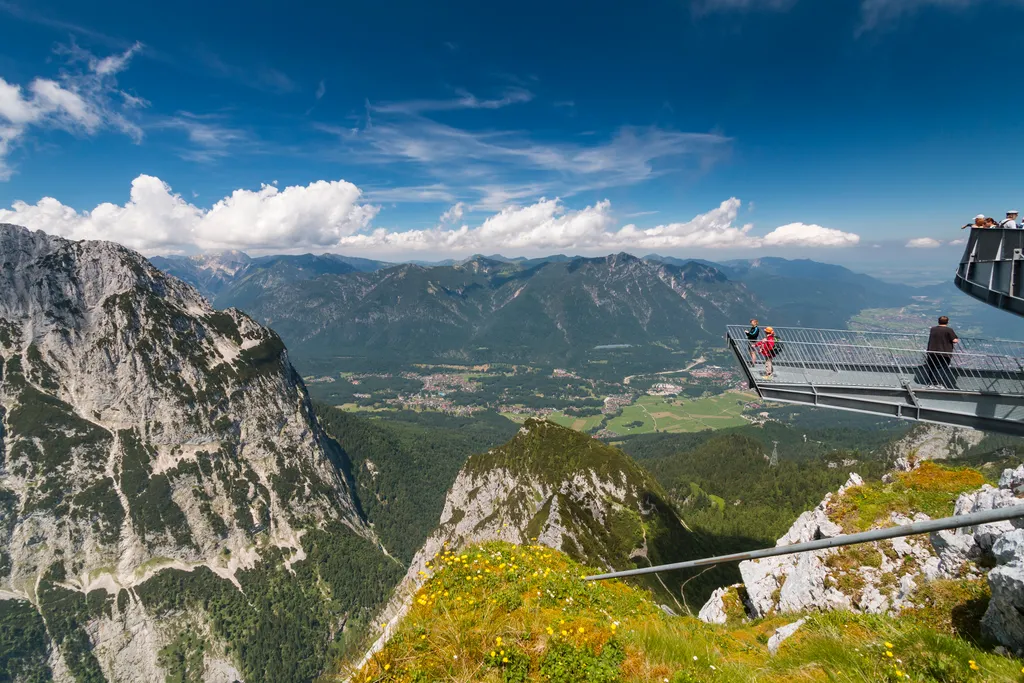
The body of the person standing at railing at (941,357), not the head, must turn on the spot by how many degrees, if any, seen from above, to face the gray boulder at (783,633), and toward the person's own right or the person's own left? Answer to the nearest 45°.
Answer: approximately 180°

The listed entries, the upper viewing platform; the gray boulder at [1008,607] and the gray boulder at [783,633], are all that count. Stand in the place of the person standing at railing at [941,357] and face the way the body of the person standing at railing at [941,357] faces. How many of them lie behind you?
2

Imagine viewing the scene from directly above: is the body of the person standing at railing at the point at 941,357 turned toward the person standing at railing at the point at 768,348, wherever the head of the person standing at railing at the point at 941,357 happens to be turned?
no

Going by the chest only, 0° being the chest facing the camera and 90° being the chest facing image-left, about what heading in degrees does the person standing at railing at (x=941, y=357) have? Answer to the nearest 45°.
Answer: approximately 180°

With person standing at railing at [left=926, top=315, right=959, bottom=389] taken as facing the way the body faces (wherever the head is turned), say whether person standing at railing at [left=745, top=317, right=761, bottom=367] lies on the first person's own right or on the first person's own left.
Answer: on the first person's own left

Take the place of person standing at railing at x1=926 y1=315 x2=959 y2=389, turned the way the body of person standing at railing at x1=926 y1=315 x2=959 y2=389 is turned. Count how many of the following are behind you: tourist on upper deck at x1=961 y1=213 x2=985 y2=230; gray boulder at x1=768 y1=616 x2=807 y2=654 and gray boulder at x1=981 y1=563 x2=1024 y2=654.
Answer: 2

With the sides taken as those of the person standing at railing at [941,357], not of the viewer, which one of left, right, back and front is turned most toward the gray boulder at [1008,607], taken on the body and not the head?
back
